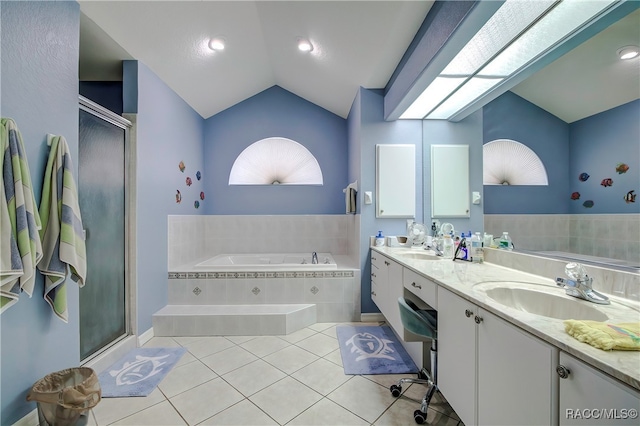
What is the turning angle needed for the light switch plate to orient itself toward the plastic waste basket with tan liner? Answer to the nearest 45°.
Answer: approximately 45° to its right

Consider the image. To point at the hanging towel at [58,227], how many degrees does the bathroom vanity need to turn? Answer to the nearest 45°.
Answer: approximately 45° to its right

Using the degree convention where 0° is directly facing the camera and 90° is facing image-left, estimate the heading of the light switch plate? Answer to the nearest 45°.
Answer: approximately 0°

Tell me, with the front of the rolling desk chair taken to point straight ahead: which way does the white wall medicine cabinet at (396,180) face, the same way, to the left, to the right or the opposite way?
to the right

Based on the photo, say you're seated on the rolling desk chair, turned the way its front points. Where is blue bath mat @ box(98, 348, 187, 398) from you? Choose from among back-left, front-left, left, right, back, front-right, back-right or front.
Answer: back

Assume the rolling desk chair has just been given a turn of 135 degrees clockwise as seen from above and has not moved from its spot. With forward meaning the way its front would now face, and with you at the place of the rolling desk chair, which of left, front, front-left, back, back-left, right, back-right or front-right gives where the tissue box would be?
back-right

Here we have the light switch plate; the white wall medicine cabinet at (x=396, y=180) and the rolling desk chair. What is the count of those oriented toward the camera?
2

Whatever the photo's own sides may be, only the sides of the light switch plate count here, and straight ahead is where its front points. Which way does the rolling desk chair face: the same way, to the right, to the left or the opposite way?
to the left

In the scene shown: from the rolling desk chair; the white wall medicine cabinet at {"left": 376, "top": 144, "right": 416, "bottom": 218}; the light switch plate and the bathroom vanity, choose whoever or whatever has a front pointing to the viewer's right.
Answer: the rolling desk chair

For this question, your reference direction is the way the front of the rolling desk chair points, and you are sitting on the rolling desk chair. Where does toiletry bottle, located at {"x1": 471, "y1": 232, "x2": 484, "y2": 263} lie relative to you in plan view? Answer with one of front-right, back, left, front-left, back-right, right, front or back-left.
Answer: front-left

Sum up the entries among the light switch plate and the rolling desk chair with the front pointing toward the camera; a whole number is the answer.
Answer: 1

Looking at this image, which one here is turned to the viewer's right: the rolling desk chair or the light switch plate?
the rolling desk chair

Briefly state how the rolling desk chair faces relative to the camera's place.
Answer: facing to the right of the viewer
